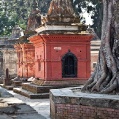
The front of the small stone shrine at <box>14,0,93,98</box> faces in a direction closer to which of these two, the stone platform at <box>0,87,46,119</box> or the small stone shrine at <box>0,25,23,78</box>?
the stone platform

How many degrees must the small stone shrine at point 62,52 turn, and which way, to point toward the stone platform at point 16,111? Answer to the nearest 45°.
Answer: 0° — it already faces it

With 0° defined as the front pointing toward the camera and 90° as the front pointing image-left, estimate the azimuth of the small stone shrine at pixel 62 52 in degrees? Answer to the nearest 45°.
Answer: approximately 0°
